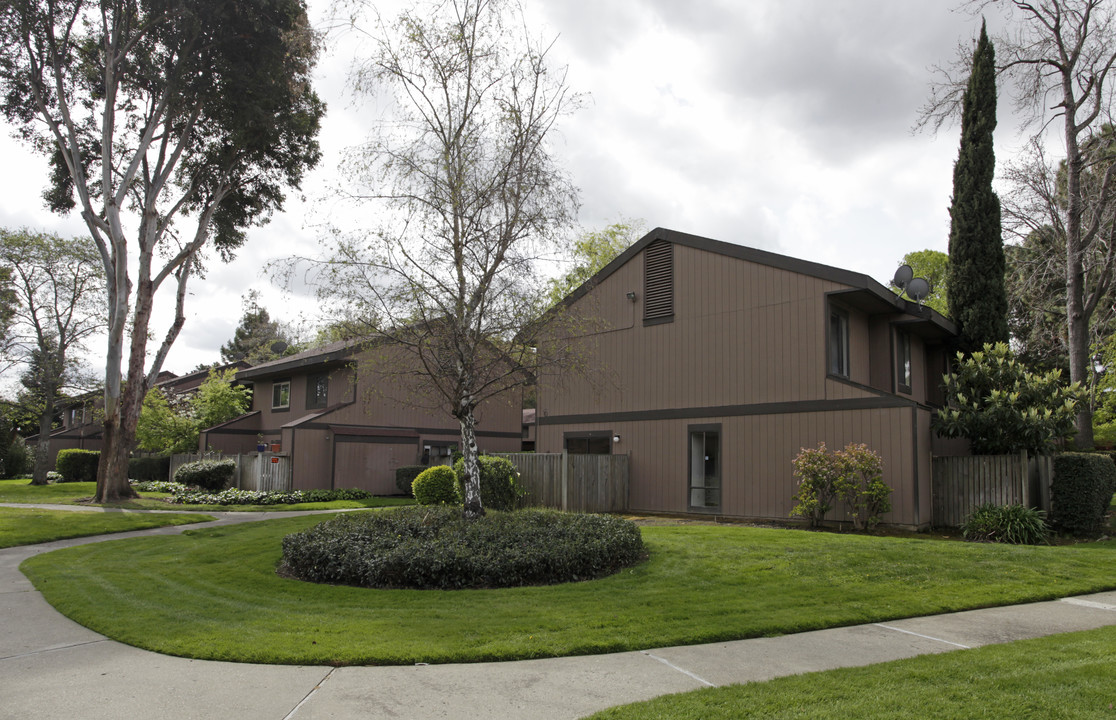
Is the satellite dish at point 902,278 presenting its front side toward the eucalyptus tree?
no

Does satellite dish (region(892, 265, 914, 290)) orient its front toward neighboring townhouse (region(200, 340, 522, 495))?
no
